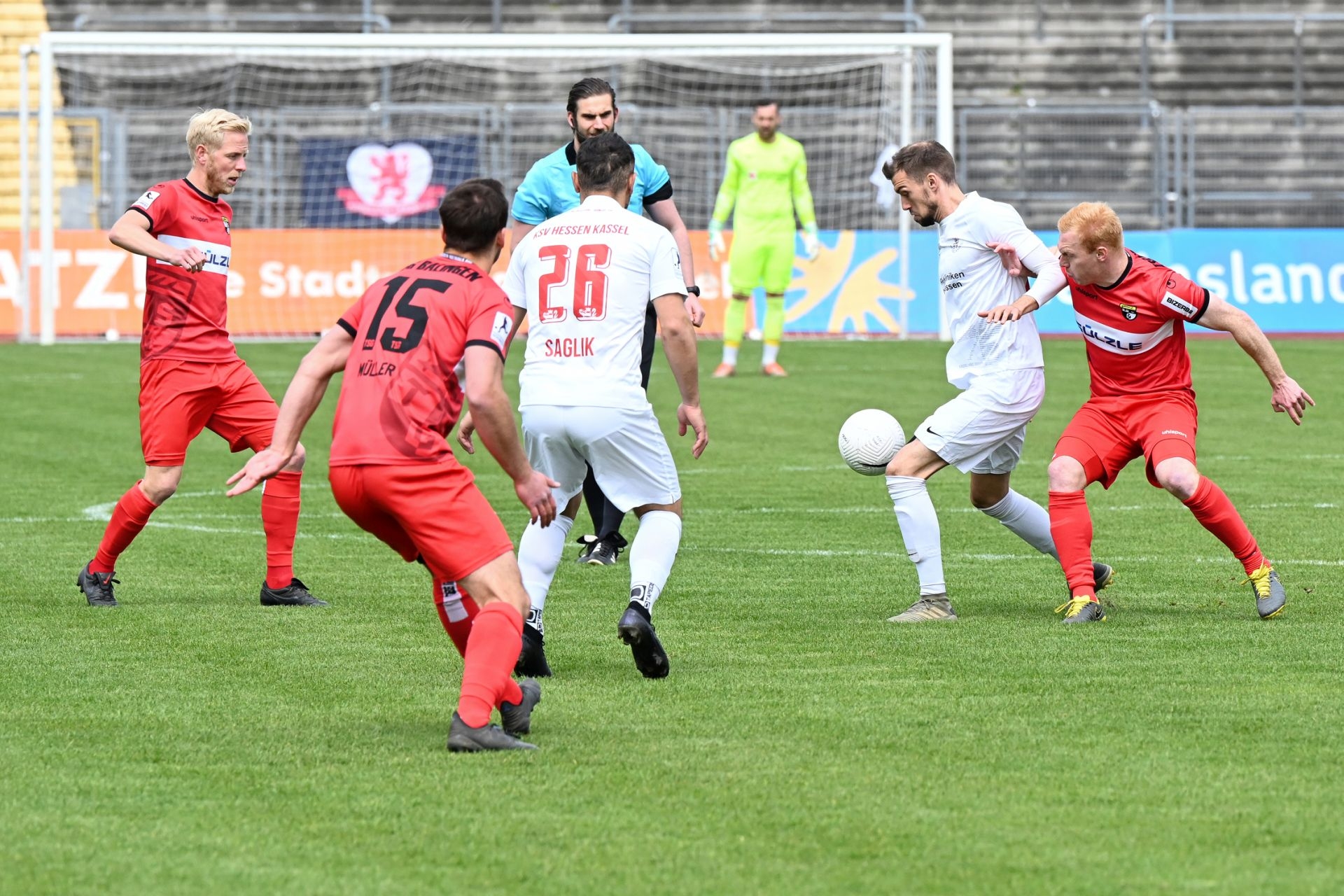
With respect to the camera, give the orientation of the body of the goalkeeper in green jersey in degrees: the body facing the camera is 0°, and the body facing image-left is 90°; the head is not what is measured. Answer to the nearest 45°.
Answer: approximately 0°

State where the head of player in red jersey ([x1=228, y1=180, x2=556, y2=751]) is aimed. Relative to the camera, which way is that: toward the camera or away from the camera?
away from the camera

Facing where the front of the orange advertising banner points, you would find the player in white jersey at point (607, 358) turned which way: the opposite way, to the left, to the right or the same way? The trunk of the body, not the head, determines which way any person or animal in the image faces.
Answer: the opposite way

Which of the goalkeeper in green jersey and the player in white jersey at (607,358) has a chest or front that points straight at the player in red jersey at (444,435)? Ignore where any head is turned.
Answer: the goalkeeper in green jersey

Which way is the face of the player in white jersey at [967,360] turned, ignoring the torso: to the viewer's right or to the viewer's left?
to the viewer's left

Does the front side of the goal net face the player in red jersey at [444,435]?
yes

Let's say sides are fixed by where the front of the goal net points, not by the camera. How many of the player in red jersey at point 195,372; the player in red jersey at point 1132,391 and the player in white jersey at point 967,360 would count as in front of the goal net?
3

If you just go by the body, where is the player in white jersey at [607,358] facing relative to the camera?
away from the camera

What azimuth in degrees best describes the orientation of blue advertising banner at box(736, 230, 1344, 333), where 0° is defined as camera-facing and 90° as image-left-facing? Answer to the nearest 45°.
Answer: approximately 0°
